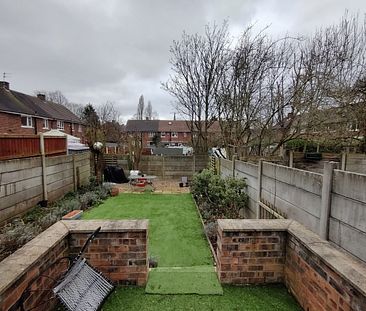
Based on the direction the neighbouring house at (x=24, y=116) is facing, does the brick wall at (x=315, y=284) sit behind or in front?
in front

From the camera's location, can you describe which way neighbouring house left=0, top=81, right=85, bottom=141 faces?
facing the viewer and to the right of the viewer

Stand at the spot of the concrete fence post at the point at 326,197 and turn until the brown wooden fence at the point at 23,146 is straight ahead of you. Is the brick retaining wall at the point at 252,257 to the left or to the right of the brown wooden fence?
left

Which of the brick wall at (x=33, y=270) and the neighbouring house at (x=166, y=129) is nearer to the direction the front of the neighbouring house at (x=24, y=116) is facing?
the brick wall

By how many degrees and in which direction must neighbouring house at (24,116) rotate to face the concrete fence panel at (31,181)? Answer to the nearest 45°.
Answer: approximately 45° to its right

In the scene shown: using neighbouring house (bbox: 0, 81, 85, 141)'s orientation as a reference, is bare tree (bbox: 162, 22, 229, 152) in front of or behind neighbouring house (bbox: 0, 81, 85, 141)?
in front

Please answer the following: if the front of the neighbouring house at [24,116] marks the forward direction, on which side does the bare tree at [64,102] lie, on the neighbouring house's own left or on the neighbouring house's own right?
on the neighbouring house's own left

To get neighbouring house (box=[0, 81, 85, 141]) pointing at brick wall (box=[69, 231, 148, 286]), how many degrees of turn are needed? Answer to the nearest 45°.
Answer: approximately 45° to its right

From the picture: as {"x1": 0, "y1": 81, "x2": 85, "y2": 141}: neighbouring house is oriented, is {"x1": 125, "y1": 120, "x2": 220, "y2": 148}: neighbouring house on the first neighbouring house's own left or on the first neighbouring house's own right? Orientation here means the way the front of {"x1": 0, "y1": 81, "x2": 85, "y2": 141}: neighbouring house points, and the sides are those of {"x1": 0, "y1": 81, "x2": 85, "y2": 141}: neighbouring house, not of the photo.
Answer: on the first neighbouring house's own left

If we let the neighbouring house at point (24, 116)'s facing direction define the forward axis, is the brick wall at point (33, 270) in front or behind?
in front
